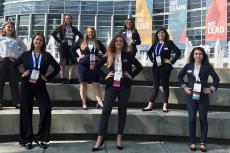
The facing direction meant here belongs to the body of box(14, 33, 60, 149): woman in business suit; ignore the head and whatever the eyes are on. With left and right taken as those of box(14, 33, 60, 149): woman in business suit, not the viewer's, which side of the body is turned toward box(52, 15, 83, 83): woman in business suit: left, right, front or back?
back

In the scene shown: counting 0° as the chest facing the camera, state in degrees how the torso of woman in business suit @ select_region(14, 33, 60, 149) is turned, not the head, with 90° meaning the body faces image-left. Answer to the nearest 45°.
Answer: approximately 0°

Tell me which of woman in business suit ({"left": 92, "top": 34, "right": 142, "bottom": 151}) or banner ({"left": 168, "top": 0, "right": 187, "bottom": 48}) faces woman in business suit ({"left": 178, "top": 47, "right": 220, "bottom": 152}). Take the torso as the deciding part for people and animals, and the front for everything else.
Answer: the banner

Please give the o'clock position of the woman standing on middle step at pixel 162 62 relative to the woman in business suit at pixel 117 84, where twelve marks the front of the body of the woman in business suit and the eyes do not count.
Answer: The woman standing on middle step is roughly at 7 o'clock from the woman in business suit.

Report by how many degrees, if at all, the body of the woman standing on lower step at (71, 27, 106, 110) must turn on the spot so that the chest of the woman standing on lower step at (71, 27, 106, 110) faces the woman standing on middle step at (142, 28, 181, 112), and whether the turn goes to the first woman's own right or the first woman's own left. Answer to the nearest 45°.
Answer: approximately 90° to the first woman's own left

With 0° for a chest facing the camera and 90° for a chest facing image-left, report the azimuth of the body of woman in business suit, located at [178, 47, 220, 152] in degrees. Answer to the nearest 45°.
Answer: approximately 0°

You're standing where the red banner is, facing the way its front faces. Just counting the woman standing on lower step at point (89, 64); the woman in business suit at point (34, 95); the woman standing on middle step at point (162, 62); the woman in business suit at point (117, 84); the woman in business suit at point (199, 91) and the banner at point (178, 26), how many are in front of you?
5

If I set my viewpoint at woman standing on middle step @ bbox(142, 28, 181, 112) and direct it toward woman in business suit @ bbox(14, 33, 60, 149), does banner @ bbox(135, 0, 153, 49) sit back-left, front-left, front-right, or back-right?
back-right

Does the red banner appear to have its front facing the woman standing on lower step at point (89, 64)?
yes
